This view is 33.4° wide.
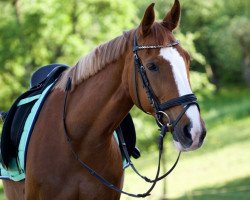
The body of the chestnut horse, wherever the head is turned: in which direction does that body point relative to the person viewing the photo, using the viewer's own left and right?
facing the viewer and to the right of the viewer
